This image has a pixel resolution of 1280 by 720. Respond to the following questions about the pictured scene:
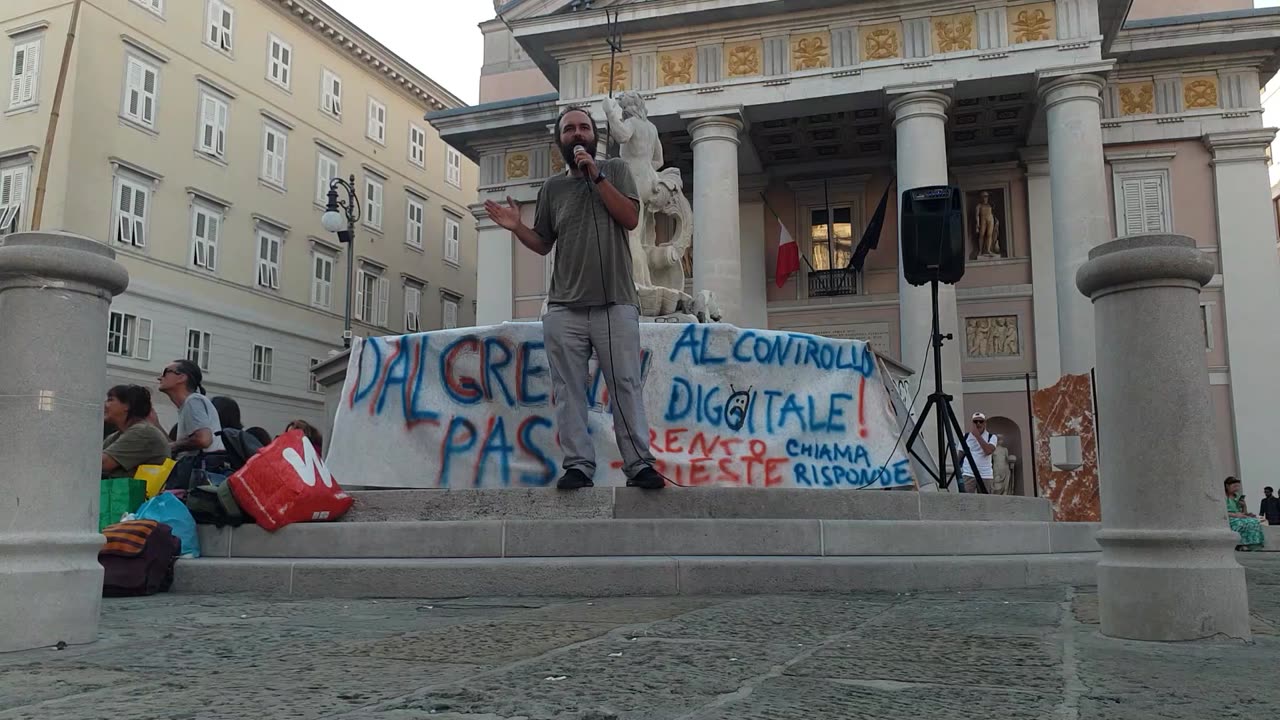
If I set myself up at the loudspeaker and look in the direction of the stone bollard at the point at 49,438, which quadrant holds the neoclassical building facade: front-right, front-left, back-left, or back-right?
back-right

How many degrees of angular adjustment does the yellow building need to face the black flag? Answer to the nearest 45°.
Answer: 0° — it already faces it

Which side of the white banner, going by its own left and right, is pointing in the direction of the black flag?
back

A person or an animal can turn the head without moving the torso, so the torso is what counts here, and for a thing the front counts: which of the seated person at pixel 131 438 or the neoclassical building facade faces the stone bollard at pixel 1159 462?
the neoclassical building facade

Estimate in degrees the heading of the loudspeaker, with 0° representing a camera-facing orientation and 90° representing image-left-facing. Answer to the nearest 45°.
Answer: approximately 0°

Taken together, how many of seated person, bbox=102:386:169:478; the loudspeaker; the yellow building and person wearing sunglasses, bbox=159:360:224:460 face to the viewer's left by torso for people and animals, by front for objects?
2

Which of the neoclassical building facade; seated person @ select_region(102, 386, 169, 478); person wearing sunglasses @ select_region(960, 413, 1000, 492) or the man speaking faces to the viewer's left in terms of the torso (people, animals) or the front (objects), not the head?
the seated person

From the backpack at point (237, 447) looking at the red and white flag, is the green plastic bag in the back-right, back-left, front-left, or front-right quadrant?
back-left

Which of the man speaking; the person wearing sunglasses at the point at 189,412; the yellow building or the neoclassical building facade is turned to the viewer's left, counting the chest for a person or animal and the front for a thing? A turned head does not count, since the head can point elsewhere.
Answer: the person wearing sunglasses

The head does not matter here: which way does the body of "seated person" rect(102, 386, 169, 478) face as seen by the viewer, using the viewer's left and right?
facing to the left of the viewer

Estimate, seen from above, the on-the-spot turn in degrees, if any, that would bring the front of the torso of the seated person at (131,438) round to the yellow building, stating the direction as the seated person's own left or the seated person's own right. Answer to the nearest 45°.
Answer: approximately 90° to the seated person's own right

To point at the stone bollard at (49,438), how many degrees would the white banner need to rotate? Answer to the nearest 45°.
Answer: approximately 45° to its right
